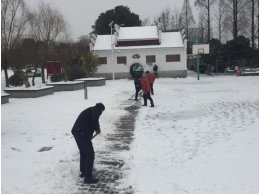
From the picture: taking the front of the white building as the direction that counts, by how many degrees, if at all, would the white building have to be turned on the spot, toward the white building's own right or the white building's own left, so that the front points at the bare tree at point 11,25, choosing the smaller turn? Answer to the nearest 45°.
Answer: approximately 45° to the white building's own right

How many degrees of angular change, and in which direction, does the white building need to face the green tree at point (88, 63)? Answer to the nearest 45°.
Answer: approximately 45° to its right

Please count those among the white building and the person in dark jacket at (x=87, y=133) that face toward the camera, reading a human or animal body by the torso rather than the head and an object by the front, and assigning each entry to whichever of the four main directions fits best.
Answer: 1

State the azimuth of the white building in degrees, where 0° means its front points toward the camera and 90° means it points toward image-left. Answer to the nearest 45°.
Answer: approximately 0°

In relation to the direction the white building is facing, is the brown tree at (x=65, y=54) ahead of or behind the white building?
ahead

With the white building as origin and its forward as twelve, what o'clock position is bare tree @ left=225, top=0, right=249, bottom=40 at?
The bare tree is roughly at 8 o'clock from the white building.
